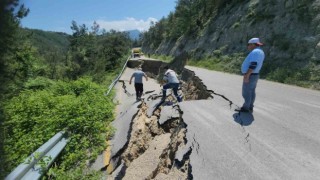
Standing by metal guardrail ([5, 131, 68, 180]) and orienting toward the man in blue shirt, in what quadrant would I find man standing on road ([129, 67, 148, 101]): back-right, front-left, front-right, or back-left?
front-left

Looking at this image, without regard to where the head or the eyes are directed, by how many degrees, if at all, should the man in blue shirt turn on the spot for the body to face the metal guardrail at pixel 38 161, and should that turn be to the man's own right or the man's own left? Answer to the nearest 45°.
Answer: approximately 45° to the man's own left

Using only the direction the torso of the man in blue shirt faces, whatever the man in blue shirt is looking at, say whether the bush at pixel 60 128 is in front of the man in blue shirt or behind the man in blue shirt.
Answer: in front

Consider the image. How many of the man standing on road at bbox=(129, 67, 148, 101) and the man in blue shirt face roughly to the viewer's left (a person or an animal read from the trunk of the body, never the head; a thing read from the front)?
1

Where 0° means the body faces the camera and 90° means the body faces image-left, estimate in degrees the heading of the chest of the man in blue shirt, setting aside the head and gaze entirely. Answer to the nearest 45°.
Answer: approximately 90°
